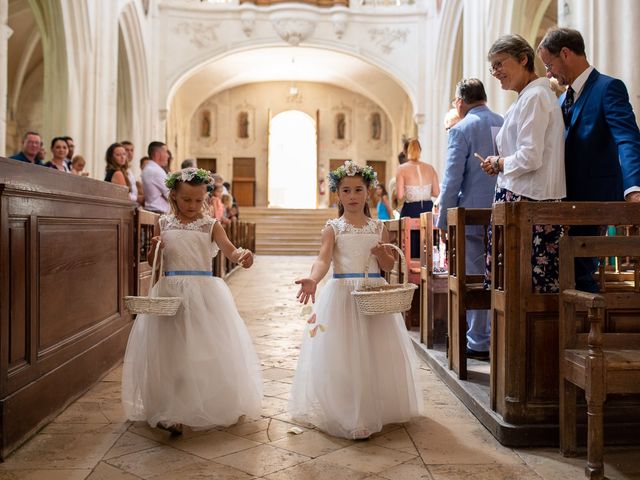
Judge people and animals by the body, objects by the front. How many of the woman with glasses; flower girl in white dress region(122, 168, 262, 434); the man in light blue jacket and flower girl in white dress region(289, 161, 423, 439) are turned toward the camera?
2

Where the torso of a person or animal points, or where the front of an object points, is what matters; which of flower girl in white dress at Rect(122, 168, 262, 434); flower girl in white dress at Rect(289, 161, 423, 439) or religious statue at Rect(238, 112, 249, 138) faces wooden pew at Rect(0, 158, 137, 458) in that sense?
the religious statue

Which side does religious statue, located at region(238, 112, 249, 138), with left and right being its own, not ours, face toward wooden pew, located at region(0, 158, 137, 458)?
front

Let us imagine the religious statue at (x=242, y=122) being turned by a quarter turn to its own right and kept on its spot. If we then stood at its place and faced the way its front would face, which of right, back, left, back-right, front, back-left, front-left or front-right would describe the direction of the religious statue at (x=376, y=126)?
back

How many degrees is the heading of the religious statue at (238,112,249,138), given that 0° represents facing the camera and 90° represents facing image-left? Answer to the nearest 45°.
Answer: approximately 0°

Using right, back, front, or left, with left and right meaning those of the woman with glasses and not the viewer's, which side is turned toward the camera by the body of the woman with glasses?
left

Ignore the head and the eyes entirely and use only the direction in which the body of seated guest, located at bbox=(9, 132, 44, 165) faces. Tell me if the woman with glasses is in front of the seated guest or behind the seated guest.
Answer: in front

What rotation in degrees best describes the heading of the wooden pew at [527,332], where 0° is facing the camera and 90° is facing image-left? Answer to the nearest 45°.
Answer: approximately 0°

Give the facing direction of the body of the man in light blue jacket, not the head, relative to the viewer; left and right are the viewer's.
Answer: facing away from the viewer and to the left of the viewer

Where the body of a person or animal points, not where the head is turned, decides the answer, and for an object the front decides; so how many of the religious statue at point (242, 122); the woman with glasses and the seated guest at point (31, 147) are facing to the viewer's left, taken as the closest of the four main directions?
1
